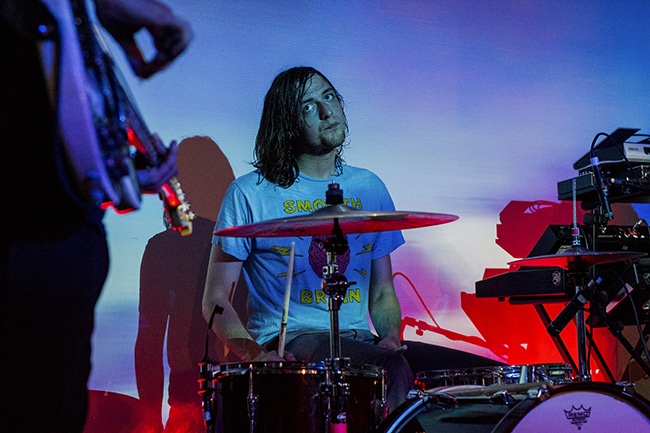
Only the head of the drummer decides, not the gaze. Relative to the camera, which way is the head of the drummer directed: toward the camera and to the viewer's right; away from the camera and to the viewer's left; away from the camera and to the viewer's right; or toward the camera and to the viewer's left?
toward the camera and to the viewer's right

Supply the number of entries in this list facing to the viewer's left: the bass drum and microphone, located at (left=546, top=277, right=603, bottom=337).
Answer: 1

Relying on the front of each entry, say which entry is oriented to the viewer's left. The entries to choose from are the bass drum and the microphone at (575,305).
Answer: the microphone

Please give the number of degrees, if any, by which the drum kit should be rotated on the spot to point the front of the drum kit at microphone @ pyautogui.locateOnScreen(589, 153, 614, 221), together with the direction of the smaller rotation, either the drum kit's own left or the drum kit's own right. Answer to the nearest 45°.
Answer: approximately 90° to the drum kit's own left

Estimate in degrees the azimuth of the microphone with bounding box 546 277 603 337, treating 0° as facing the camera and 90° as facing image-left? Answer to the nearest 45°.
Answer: approximately 90°

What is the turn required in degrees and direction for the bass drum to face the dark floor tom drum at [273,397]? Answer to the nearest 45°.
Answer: approximately 135° to its right

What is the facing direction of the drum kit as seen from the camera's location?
facing the viewer and to the right of the viewer

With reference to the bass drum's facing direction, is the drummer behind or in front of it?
behind
